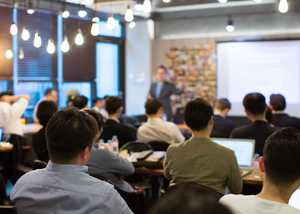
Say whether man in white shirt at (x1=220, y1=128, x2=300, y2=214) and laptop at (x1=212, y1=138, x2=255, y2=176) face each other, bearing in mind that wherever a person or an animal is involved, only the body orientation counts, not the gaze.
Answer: yes

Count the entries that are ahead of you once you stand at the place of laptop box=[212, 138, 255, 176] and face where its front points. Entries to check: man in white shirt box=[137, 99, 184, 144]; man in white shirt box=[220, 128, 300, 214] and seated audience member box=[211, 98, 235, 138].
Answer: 1

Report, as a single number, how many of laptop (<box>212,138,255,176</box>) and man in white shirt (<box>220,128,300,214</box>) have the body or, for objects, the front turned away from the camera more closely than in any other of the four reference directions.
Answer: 1

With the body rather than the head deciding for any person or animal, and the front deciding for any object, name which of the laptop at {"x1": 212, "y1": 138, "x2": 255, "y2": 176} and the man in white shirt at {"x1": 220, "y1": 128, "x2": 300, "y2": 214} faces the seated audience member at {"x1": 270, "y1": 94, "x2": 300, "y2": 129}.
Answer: the man in white shirt

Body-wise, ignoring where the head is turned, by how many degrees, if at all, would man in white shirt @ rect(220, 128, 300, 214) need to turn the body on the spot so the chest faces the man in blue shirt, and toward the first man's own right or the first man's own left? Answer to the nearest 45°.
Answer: approximately 90° to the first man's own left

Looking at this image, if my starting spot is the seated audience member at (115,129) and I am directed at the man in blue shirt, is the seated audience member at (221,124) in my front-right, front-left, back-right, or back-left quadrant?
back-left

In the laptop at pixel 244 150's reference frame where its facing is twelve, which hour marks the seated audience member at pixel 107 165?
The seated audience member is roughly at 2 o'clock from the laptop.

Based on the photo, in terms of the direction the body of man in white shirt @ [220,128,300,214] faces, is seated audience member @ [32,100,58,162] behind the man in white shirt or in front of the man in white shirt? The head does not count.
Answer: in front

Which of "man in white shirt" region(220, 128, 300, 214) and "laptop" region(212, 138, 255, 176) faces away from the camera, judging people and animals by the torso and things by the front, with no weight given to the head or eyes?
the man in white shirt

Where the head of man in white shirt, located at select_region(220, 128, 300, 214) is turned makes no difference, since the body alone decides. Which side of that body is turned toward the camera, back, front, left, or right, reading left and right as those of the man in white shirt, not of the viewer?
back

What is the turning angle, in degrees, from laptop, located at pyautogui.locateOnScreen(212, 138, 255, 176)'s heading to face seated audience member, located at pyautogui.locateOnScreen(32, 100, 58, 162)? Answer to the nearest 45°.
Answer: approximately 90° to its right

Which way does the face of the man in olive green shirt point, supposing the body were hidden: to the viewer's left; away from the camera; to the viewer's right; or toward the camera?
away from the camera

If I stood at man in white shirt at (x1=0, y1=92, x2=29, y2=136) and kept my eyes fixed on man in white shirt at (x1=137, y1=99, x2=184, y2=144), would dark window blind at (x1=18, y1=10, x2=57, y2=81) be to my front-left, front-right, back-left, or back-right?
back-left

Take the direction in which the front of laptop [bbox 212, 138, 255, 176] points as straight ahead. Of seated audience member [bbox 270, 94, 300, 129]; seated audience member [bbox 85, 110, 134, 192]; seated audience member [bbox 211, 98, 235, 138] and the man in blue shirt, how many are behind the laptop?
2

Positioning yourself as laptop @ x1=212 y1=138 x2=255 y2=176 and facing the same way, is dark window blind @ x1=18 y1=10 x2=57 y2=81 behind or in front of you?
behind

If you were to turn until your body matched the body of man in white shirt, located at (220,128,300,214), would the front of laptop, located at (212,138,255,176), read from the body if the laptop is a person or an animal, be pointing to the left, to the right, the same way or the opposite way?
the opposite way

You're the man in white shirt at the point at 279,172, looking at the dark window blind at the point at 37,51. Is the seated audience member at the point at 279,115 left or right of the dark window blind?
right

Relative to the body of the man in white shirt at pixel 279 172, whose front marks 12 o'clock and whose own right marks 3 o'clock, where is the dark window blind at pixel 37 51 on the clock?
The dark window blind is roughly at 11 o'clock from the man in white shirt.

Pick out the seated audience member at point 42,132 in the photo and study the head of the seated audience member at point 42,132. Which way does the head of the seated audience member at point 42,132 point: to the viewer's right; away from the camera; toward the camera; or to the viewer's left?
away from the camera
